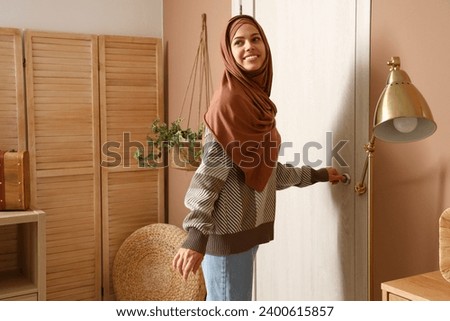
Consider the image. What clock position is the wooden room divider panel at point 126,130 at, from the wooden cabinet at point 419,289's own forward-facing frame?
The wooden room divider panel is roughly at 3 o'clock from the wooden cabinet.

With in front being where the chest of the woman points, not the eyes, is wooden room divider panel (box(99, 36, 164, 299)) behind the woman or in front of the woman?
behind

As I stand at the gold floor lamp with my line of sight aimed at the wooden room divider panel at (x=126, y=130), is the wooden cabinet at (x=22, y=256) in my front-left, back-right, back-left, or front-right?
front-left

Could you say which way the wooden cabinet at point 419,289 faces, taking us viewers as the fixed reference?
facing the viewer and to the left of the viewer

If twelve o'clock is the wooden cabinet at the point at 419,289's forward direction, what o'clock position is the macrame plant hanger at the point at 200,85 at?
The macrame plant hanger is roughly at 3 o'clock from the wooden cabinet.

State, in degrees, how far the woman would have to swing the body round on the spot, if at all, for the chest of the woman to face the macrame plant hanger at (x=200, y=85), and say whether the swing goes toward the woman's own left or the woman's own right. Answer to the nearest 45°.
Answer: approximately 135° to the woman's own left

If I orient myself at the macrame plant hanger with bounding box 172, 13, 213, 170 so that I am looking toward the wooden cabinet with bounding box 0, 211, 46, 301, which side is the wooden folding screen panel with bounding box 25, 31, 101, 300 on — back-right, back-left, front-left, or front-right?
front-right
